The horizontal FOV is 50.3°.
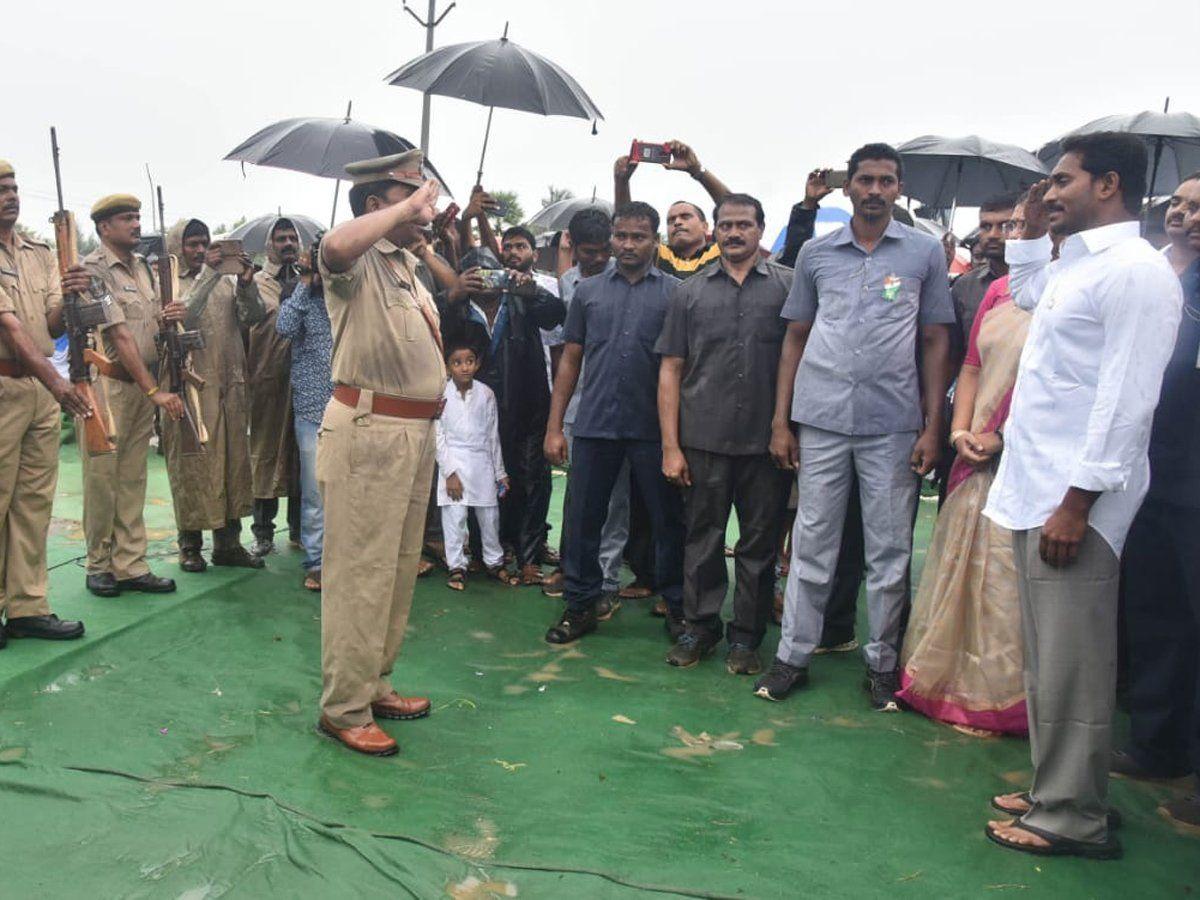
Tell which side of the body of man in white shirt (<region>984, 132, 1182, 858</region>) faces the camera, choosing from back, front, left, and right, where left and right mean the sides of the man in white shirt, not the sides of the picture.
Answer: left

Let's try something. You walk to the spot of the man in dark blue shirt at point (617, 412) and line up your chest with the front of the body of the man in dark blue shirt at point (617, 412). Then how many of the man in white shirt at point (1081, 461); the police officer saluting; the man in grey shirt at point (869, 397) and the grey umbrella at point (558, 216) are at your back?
1

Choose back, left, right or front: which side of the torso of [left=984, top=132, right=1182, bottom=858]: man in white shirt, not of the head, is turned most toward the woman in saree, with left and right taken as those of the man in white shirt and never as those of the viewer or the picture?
right

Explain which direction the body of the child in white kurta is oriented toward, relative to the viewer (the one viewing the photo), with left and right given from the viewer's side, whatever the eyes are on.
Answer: facing the viewer

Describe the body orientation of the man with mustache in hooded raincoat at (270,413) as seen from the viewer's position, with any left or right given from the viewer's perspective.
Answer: facing the viewer and to the right of the viewer

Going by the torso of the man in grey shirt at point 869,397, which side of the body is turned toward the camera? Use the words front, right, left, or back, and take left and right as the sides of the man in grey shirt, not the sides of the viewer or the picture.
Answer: front

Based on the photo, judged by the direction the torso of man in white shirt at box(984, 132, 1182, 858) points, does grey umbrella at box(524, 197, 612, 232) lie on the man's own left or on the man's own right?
on the man's own right

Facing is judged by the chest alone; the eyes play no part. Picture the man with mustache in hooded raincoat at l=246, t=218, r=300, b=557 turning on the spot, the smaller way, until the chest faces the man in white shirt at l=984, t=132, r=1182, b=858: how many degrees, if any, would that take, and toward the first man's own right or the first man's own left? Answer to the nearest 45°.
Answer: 0° — they already face them

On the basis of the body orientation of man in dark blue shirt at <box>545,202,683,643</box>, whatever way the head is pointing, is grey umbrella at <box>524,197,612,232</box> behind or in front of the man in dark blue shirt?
behind

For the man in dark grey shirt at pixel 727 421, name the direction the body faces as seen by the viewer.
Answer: toward the camera

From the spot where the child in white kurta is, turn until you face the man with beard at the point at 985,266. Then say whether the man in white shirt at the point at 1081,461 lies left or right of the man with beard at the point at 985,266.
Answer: right

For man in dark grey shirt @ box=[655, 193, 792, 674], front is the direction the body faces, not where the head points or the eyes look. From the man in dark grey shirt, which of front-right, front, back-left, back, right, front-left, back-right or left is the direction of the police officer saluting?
front-right
